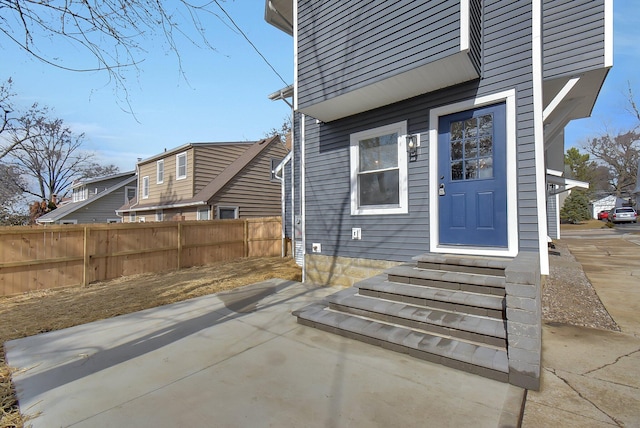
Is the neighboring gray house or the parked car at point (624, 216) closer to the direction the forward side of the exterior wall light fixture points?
the neighboring gray house

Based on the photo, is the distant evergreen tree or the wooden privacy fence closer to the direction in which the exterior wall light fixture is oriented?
the wooden privacy fence

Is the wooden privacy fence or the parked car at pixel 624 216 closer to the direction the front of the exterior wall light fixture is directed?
the wooden privacy fence

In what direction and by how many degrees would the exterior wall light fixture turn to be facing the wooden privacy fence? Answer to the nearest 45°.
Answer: approximately 45° to its right

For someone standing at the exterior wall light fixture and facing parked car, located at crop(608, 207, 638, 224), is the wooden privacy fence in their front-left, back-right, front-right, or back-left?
back-left

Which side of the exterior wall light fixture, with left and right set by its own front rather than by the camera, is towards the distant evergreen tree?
back

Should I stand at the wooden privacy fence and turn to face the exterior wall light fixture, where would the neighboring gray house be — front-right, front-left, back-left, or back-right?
back-left

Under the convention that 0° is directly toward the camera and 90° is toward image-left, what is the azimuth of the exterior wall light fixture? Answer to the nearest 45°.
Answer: approximately 45°

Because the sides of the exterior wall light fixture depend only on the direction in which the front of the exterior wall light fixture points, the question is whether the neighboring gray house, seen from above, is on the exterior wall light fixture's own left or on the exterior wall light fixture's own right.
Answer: on the exterior wall light fixture's own right
